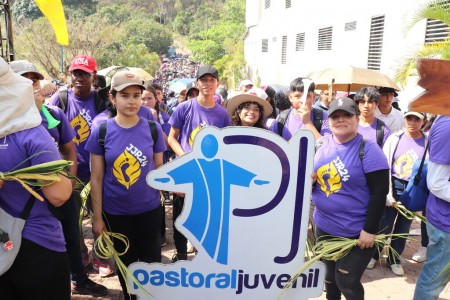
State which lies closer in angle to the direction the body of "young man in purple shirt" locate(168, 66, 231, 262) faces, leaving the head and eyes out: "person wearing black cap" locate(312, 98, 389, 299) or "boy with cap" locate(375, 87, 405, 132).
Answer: the person wearing black cap

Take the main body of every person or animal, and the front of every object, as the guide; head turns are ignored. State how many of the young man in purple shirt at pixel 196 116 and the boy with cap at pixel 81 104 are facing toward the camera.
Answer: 2

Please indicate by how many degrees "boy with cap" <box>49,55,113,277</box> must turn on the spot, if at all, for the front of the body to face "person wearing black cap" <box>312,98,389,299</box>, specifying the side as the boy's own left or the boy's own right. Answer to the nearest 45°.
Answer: approximately 45° to the boy's own left

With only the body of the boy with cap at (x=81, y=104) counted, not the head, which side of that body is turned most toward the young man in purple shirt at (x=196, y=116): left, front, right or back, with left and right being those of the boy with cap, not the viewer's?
left

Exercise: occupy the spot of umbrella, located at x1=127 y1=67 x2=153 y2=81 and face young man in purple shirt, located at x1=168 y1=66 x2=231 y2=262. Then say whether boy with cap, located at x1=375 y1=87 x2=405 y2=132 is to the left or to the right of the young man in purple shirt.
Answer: left

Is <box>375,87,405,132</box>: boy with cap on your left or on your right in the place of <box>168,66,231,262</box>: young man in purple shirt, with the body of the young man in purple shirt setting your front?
on your left

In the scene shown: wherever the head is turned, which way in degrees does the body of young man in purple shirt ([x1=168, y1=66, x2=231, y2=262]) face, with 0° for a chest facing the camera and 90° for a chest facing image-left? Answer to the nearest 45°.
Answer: approximately 0°
